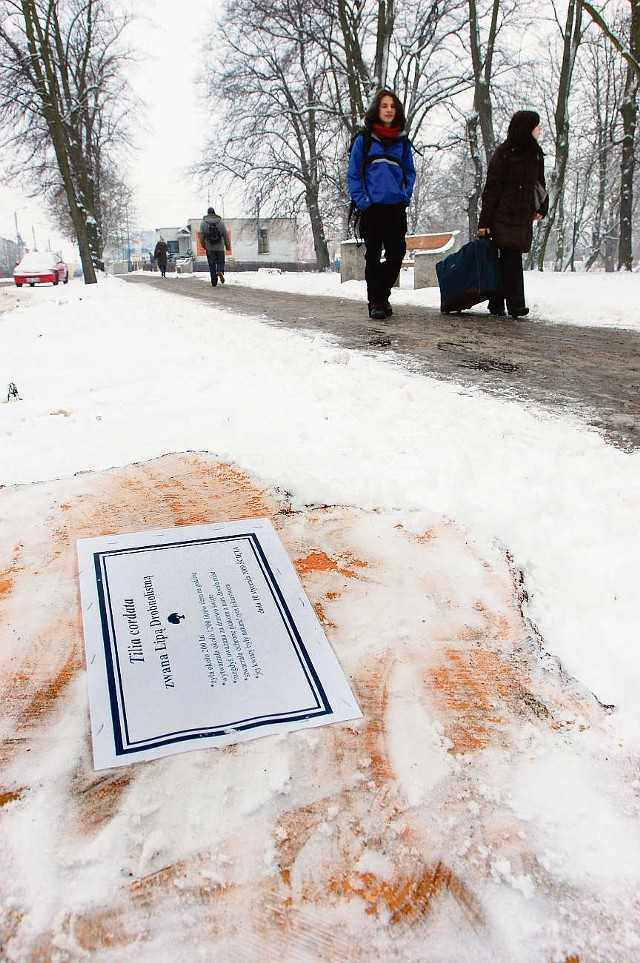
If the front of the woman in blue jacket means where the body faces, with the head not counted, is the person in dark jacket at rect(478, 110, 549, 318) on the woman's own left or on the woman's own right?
on the woman's own left

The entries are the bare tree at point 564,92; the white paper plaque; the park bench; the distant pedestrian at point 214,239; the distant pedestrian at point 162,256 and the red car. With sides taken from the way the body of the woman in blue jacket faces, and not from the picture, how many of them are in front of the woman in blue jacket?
1

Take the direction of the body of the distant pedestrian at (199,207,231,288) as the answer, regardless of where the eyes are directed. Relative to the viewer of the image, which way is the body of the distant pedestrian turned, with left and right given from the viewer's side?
facing away from the viewer

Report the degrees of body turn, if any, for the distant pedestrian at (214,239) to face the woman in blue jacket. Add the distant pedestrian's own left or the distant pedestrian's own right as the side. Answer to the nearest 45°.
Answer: approximately 180°

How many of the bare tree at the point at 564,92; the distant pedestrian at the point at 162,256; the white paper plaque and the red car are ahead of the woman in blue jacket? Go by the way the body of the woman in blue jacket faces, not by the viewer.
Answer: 1

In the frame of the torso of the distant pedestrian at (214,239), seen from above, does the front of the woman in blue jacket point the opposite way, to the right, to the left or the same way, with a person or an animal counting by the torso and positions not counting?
the opposite way

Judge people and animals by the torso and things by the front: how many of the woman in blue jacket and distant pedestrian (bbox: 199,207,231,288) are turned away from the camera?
1

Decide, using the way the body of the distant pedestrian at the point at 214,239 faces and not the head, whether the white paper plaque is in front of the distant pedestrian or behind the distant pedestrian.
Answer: behind

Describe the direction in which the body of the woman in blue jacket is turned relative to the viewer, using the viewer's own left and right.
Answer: facing the viewer

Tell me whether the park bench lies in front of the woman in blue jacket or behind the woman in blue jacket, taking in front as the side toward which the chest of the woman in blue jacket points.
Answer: behind

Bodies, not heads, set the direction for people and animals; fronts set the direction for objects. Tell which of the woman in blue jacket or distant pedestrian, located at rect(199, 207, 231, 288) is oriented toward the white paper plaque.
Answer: the woman in blue jacket

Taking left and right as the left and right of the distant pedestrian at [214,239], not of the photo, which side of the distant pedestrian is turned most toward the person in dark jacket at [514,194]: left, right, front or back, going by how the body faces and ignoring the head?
back
